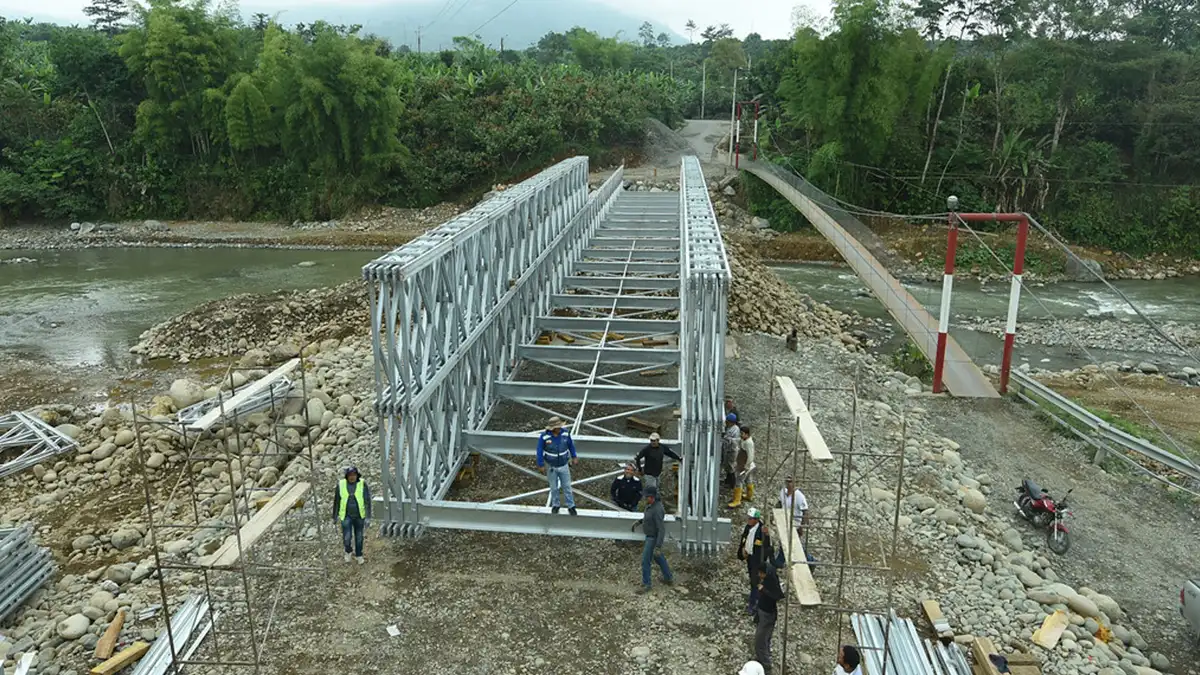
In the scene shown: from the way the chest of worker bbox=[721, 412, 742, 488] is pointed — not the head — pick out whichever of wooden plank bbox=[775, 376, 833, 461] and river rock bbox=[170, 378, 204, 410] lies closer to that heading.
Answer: the river rock

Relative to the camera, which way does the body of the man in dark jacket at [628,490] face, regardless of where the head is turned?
toward the camera

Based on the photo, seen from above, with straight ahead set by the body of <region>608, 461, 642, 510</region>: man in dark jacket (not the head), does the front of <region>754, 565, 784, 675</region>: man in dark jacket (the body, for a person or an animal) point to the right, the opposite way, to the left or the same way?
to the right

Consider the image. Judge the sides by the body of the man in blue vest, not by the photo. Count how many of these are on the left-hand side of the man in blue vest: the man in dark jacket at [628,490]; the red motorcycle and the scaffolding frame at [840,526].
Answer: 3

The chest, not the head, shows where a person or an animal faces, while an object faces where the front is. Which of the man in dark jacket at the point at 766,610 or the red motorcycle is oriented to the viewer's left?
the man in dark jacket

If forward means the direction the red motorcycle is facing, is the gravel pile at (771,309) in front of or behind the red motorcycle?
behind

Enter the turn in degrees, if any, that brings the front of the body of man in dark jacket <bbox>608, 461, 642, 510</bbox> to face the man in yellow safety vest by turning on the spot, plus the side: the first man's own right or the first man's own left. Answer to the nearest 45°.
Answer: approximately 90° to the first man's own right

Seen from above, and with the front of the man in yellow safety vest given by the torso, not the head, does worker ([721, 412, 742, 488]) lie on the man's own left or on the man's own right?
on the man's own left

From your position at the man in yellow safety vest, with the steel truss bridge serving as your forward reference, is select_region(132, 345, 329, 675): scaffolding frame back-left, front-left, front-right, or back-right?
back-left

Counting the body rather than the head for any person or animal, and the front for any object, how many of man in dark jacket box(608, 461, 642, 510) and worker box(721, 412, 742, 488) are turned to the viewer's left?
1

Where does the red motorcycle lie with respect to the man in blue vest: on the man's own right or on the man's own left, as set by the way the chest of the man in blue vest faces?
on the man's own left

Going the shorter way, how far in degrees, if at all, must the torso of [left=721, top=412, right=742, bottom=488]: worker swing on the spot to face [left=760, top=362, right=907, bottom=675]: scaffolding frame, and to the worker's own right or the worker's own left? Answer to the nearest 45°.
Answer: approximately 135° to the worker's own left

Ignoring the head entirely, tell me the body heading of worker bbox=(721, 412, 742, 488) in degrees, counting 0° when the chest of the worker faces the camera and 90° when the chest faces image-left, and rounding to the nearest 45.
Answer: approximately 90°

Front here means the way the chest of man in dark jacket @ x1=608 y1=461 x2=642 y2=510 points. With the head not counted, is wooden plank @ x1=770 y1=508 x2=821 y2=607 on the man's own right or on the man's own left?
on the man's own left

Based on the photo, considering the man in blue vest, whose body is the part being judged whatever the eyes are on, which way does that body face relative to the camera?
toward the camera

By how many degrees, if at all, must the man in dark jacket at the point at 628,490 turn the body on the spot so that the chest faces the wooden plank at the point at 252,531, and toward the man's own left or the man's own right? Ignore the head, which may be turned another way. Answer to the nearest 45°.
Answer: approximately 90° to the man's own right
